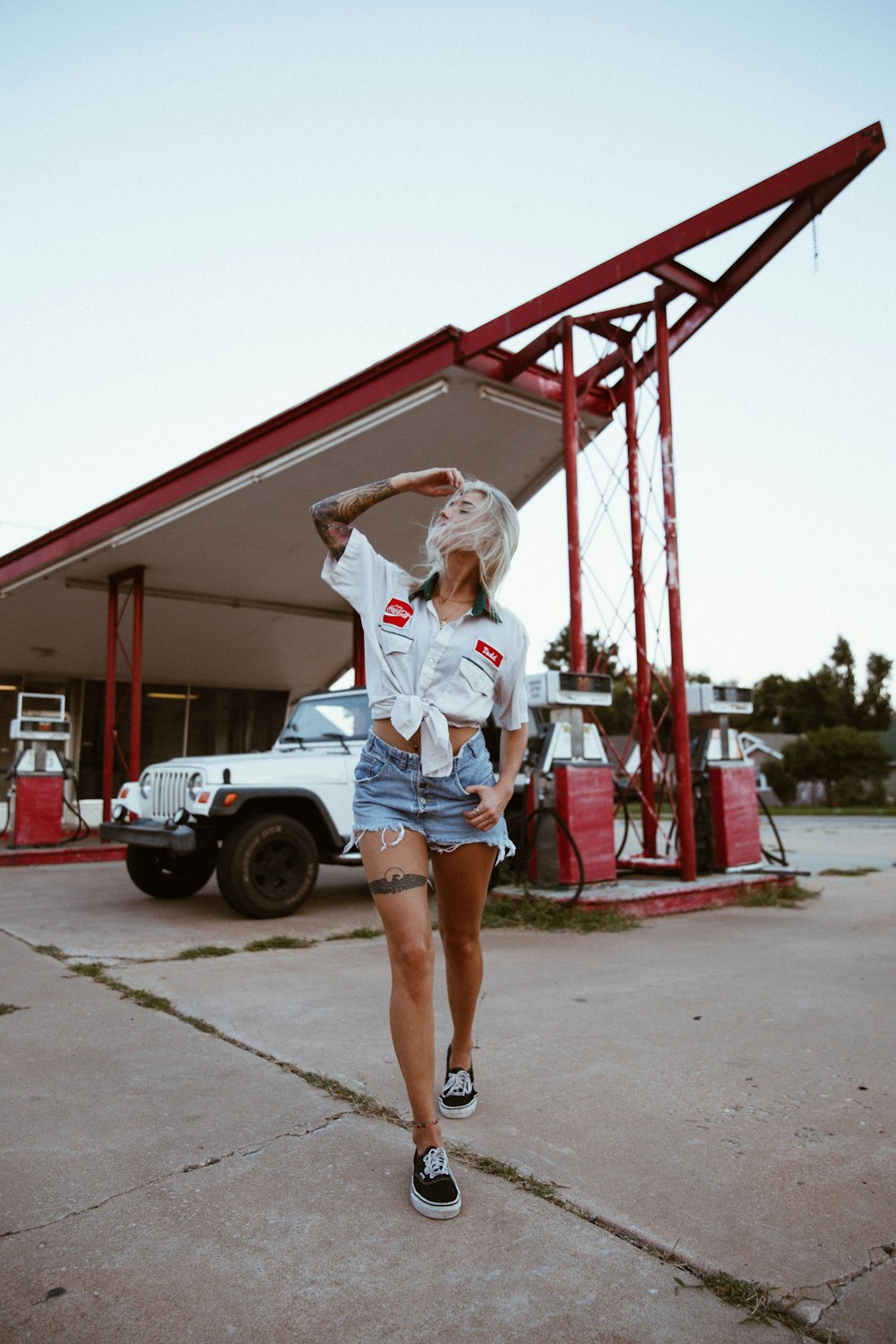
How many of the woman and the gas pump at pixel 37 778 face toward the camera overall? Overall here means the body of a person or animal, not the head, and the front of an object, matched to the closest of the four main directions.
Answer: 2

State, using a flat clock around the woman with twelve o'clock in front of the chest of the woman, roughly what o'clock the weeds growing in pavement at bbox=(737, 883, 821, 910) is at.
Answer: The weeds growing in pavement is roughly at 7 o'clock from the woman.

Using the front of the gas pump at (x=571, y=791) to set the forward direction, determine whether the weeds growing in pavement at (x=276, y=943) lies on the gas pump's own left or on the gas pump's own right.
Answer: on the gas pump's own right

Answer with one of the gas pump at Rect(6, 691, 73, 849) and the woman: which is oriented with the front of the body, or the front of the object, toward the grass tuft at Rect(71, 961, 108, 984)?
the gas pump

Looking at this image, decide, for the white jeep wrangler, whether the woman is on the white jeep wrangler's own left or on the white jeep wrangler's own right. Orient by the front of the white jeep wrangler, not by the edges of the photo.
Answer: on the white jeep wrangler's own left

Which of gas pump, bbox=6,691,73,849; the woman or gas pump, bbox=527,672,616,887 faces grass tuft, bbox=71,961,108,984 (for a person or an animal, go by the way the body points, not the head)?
gas pump, bbox=6,691,73,849

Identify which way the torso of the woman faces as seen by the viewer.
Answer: toward the camera

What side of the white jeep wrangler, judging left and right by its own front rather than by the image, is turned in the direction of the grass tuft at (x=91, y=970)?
front

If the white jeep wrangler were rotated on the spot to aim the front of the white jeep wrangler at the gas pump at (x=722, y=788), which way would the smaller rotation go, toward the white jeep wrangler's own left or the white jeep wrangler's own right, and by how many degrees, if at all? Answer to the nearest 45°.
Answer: approximately 135° to the white jeep wrangler's own left

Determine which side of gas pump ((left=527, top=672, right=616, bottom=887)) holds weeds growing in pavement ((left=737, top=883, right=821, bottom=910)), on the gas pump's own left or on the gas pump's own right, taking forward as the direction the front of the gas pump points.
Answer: on the gas pump's own left

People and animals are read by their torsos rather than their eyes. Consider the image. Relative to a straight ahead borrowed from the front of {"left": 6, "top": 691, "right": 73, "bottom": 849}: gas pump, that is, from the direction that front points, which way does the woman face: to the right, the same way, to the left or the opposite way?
the same way

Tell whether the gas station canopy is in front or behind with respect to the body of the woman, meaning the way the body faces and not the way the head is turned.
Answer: behind

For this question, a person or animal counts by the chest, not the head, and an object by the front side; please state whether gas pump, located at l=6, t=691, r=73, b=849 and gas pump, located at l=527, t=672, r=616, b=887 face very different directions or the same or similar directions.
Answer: same or similar directions

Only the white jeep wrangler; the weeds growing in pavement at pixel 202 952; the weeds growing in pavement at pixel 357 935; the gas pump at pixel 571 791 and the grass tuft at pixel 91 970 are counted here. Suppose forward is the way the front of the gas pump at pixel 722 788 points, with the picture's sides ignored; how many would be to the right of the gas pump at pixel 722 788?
5

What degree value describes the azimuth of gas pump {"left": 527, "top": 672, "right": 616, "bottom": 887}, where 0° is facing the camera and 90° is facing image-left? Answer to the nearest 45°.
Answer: approximately 315°

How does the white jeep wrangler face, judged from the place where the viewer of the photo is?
facing the viewer and to the left of the viewer

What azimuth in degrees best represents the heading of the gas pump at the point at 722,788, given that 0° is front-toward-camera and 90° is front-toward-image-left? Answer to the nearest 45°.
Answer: approximately 315°
